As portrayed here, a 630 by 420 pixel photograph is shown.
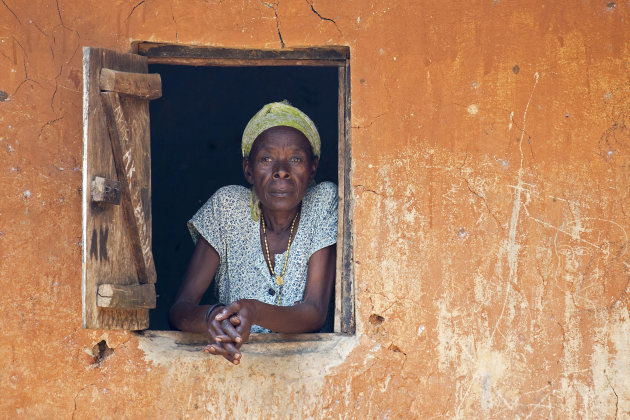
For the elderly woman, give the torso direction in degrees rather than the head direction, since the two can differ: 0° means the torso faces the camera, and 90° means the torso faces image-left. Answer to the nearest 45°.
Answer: approximately 0°
